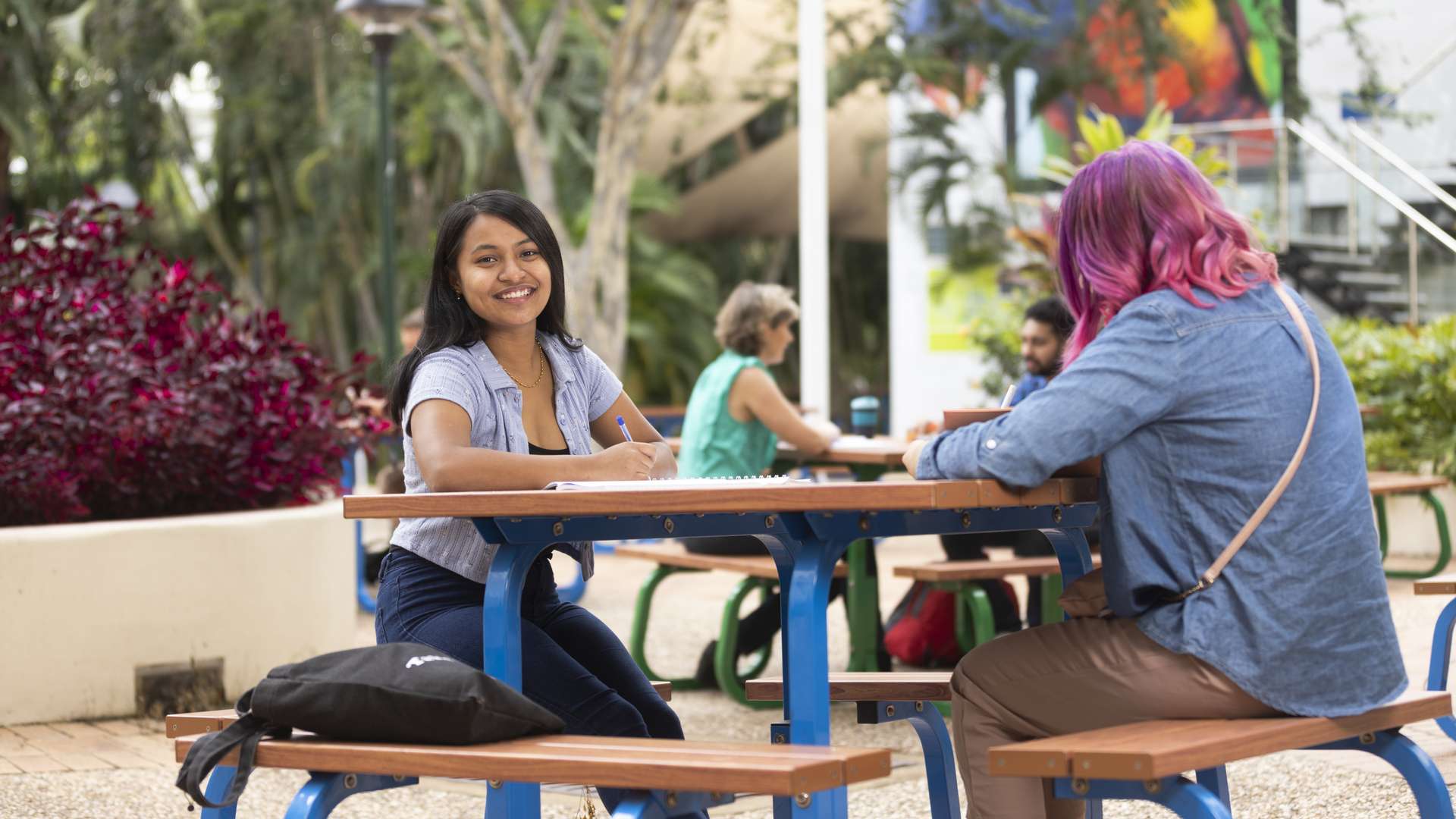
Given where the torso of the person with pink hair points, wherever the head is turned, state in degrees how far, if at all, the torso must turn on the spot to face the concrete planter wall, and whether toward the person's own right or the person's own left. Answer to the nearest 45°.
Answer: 0° — they already face it

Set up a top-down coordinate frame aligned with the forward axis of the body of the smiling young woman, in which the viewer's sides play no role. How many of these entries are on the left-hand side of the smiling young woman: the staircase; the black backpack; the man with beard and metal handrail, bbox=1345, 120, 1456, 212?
3

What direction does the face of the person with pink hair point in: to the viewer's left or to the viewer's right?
to the viewer's left

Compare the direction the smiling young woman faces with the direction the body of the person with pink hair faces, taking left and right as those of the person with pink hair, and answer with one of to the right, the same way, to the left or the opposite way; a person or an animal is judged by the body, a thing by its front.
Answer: the opposite way

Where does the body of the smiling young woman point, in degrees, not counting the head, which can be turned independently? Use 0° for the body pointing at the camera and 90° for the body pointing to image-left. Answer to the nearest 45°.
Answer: approximately 315°

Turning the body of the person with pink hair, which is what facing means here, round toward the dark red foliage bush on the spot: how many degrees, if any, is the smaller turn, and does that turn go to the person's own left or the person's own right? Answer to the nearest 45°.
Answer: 0° — they already face it

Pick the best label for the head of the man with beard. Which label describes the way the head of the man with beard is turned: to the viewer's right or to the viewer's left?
to the viewer's left

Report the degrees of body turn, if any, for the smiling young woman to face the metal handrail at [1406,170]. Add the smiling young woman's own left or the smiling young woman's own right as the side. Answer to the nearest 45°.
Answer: approximately 90° to the smiling young woman's own left

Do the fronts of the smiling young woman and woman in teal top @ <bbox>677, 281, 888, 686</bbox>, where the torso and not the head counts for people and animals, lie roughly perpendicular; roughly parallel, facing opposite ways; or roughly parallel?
roughly perpendicular

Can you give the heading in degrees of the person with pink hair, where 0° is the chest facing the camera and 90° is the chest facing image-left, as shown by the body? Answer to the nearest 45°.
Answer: approximately 135°

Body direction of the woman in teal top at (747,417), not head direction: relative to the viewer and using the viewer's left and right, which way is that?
facing away from the viewer and to the right of the viewer

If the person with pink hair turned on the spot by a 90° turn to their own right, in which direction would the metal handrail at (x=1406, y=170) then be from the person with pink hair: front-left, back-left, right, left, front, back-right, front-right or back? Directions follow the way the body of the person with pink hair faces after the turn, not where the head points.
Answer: front-left

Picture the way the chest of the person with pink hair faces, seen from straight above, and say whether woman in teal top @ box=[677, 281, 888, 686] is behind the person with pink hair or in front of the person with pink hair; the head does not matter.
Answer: in front
